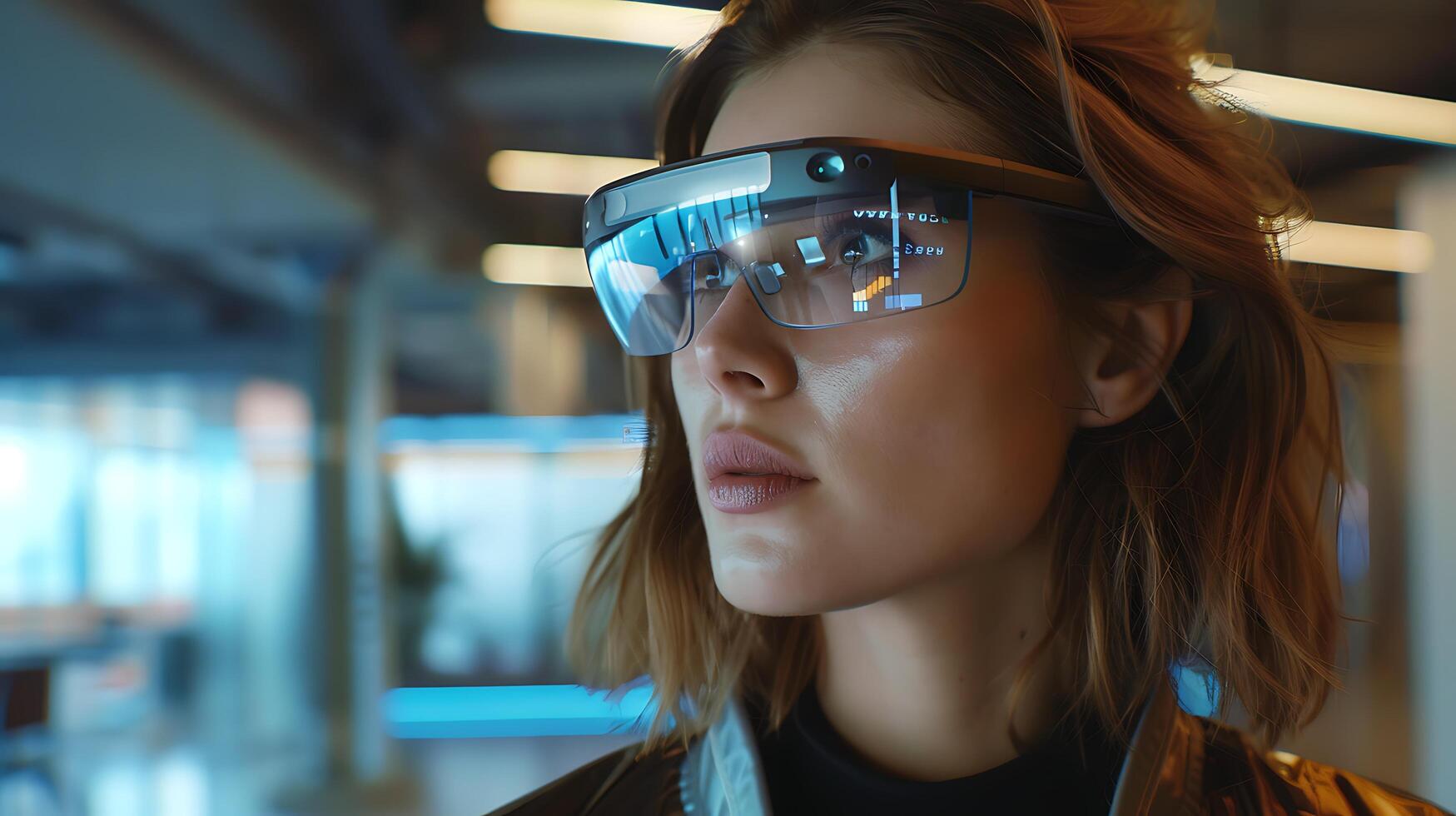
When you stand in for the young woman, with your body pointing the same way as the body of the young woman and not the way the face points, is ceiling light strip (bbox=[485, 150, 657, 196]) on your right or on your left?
on your right

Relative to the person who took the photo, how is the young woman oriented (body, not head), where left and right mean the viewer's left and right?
facing the viewer and to the left of the viewer

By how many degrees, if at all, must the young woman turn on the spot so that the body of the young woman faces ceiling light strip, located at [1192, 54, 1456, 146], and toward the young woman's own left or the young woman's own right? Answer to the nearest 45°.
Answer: approximately 180°

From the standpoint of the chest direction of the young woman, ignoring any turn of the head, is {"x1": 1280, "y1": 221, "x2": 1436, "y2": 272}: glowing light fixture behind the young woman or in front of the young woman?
behind

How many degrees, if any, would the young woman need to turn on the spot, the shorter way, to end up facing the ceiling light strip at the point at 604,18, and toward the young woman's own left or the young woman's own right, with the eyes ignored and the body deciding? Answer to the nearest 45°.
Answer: approximately 90° to the young woman's own right

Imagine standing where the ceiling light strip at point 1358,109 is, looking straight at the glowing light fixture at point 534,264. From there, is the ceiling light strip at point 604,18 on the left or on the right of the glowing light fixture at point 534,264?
left
